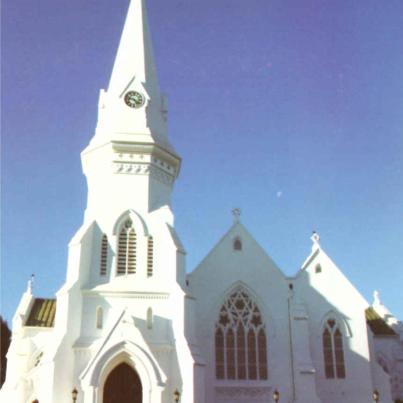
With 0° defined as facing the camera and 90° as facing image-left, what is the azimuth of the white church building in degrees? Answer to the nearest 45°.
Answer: approximately 0°
